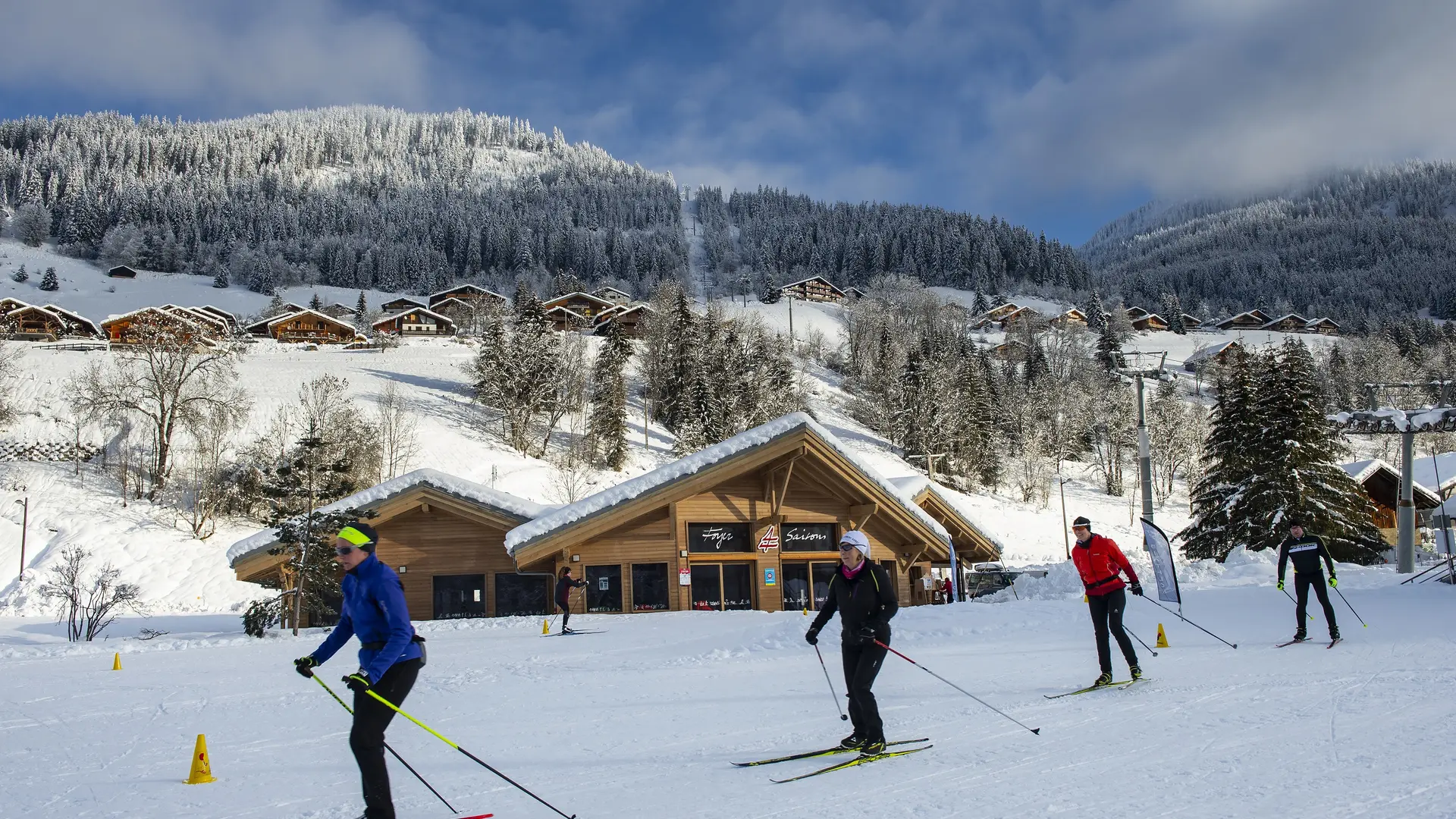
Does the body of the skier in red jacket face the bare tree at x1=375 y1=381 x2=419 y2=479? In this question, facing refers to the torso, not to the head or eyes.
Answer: no

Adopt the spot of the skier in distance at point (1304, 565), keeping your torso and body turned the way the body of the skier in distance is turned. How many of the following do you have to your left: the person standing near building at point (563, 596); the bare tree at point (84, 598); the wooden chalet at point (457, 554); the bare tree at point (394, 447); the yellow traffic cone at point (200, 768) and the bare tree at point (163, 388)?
0

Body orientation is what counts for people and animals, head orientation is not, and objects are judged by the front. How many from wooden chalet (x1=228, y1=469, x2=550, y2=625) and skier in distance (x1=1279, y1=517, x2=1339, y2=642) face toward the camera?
2

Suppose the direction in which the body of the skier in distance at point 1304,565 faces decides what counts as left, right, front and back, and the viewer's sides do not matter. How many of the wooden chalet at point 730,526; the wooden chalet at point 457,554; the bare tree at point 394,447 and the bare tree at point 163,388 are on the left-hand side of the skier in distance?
0

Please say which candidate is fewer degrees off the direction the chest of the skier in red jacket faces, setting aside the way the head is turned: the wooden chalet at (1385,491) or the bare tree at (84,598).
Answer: the bare tree

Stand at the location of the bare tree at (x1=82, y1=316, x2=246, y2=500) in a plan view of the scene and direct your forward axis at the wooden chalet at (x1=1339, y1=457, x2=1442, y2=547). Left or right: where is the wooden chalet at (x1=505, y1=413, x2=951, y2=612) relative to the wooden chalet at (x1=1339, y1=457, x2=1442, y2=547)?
right

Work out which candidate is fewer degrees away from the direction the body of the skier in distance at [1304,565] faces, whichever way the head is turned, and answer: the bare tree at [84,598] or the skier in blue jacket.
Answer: the skier in blue jacket

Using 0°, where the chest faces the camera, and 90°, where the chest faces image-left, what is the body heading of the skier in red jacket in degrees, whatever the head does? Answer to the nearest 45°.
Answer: approximately 45°

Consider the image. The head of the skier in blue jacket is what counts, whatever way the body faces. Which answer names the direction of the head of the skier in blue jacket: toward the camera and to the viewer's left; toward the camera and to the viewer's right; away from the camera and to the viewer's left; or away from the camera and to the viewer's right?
toward the camera and to the viewer's left

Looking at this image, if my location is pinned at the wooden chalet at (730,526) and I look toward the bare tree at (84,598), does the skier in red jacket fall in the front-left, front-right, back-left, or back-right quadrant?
back-left

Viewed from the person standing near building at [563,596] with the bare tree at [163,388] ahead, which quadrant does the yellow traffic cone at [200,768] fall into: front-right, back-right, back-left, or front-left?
back-left

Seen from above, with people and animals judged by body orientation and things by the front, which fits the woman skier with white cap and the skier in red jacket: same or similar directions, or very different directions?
same or similar directions

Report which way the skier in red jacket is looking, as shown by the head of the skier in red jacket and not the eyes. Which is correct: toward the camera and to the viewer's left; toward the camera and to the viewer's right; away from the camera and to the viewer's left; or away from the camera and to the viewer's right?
toward the camera and to the viewer's left

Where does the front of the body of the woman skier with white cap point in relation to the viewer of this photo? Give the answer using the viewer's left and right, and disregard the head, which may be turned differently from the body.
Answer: facing the viewer and to the left of the viewer

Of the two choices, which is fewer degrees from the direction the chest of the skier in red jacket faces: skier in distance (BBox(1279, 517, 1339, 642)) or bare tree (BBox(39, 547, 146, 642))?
the bare tree

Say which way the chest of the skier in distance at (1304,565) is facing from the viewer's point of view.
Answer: toward the camera

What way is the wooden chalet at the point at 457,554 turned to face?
toward the camera
